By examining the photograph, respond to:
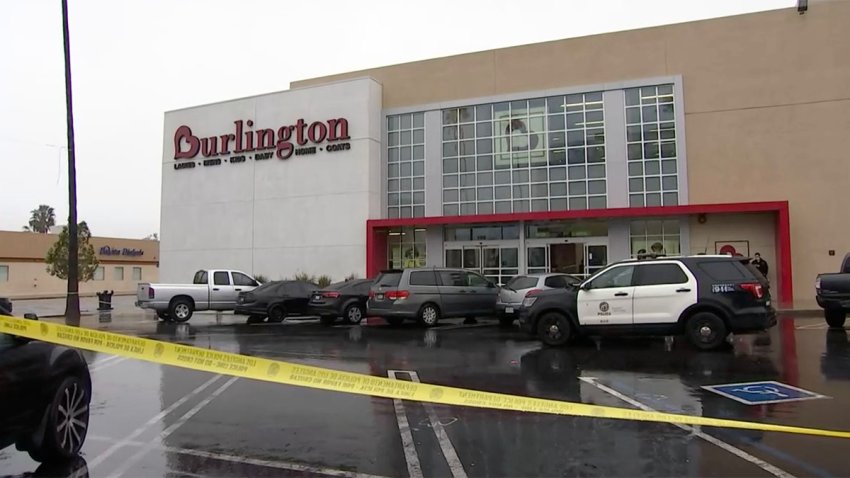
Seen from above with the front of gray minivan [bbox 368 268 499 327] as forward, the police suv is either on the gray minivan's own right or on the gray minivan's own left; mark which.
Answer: on the gray minivan's own right

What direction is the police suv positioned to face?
to the viewer's left

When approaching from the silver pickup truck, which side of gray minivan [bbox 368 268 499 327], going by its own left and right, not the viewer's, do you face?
left

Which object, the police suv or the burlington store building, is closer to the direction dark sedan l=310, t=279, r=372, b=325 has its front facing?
the burlington store building

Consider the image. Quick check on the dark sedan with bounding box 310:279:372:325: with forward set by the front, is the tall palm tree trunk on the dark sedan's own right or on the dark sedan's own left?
on the dark sedan's own left

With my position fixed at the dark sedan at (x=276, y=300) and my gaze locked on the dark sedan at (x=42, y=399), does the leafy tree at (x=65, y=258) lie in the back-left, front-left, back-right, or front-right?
back-right

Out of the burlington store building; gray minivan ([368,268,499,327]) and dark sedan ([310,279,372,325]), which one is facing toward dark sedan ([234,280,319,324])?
the burlington store building

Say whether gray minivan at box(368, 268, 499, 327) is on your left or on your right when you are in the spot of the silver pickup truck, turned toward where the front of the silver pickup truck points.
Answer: on your right

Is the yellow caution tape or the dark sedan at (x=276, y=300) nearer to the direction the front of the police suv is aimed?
the dark sedan

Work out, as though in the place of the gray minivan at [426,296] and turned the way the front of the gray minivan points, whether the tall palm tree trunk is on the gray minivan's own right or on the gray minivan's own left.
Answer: on the gray minivan's own left

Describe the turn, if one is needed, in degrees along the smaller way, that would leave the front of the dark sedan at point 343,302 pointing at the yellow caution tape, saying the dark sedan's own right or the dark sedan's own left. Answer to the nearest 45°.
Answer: approximately 135° to the dark sedan's own right

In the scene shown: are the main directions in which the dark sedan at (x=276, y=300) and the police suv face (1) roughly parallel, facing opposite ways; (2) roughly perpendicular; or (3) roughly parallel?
roughly perpendicular

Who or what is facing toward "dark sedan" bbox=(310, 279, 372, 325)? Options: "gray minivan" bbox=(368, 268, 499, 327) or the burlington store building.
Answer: the burlington store building

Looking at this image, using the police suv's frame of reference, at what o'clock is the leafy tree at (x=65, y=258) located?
The leafy tree is roughly at 1 o'clock from the police suv.

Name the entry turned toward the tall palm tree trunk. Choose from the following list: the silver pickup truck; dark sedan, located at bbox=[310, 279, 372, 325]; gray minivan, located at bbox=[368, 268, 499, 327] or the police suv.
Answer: the police suv
